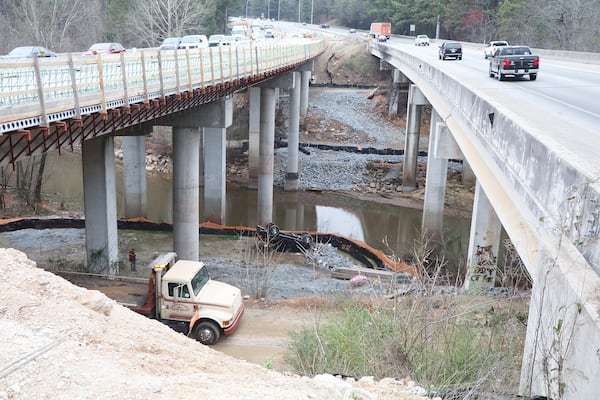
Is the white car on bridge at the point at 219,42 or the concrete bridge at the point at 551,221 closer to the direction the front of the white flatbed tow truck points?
the concrete bridge

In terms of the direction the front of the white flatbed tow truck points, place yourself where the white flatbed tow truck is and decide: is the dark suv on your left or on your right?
on your left

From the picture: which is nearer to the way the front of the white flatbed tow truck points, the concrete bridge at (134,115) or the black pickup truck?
the black pickup truck

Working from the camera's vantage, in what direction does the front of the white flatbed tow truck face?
facing the viewer and to the right of the viewer

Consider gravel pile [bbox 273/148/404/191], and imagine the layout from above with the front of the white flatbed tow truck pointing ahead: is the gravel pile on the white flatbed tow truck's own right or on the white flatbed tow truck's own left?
on the white flatbed tow truck's own left

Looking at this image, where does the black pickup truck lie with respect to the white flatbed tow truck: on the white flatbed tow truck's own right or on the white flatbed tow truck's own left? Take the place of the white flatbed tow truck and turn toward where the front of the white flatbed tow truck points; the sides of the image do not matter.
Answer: on the white flatbed tow truck's own left

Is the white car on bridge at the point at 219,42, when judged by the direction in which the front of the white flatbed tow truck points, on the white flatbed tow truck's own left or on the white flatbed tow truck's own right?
on the white flatbed tow truck's own left

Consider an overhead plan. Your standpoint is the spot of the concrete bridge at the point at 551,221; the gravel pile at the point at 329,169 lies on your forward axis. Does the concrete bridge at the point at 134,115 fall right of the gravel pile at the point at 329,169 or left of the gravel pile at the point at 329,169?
left

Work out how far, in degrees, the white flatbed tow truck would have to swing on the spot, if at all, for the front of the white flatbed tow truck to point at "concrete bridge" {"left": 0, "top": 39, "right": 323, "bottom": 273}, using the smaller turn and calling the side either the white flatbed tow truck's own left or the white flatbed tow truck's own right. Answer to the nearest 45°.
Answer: approximately 135° to the white flatbed tow truck's own left

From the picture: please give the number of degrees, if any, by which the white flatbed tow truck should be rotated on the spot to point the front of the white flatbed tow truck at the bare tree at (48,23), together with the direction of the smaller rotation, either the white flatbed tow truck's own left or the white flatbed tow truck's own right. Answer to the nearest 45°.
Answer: approximately 135° to the white flatbed tow truck's own left
